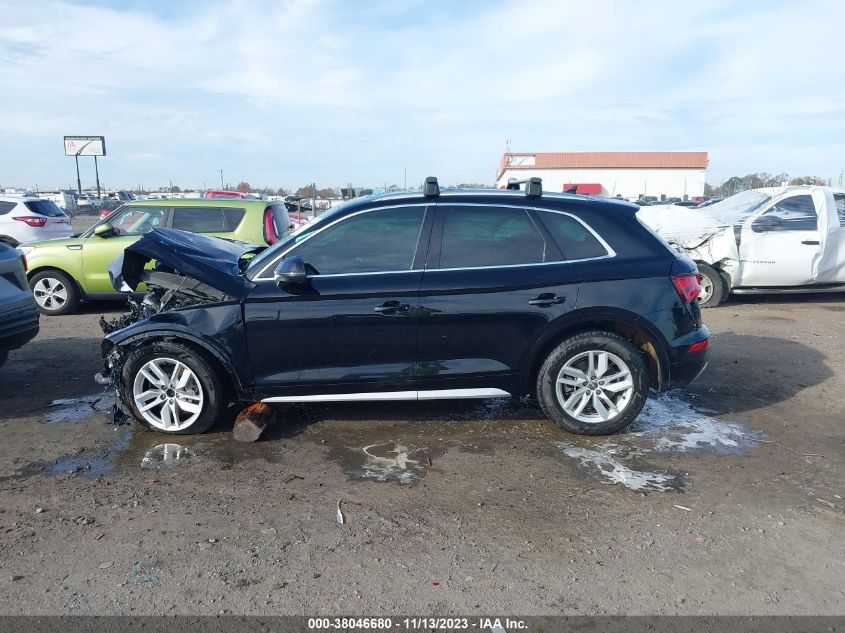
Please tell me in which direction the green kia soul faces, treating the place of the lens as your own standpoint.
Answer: facing to the left of the viewer

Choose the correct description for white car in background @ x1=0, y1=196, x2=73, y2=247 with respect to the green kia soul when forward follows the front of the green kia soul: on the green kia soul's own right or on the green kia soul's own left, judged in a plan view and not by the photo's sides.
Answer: on the green kia soul's own right

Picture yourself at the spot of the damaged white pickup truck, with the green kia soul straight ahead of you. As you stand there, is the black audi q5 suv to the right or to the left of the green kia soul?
left

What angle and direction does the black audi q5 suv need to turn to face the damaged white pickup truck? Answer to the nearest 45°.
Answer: approximately 135° to its right

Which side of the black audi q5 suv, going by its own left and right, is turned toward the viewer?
left

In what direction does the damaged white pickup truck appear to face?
to the viewer's left

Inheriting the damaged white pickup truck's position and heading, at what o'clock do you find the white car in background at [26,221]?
The white car in background is roughly at 12 o'clock from the damaged white pickup truck.

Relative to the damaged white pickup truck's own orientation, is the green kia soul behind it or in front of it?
in front

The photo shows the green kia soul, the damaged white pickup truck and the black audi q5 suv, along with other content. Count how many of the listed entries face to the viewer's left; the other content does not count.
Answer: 3

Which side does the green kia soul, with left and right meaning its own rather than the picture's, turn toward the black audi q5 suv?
left

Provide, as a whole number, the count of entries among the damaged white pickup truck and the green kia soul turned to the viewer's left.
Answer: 2

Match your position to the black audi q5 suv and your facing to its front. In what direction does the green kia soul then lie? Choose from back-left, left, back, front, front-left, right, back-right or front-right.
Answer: front-right

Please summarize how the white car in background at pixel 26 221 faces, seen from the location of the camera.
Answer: facing away from the viewer and to the left of the viewer
